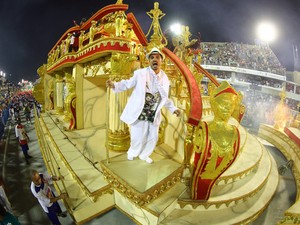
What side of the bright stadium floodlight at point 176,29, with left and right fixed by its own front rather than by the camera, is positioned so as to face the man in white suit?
front

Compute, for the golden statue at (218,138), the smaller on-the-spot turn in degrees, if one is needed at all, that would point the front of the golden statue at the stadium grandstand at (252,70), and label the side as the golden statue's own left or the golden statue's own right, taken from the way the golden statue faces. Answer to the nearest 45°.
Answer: approximately 135° to the golden statue's own left

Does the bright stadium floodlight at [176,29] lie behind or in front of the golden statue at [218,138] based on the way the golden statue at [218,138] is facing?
behind

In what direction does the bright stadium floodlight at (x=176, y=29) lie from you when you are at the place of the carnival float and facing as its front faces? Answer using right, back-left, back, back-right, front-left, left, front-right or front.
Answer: back-left

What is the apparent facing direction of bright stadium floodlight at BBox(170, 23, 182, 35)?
toward the camera

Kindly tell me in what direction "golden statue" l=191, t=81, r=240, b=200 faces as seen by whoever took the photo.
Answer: facing the viewer and to the right of the viewer

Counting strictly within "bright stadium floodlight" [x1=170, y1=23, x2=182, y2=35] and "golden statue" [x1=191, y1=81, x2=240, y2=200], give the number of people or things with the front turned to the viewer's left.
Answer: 0

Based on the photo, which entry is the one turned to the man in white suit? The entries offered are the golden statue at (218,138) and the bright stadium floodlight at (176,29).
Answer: the bright stadium floodlight

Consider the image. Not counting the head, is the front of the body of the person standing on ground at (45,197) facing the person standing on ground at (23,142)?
no

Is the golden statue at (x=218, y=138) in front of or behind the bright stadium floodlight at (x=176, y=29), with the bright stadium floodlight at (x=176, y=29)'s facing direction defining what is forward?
in front

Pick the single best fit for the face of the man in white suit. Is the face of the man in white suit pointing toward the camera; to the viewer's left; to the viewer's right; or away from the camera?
toward the camera
